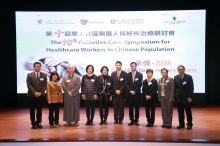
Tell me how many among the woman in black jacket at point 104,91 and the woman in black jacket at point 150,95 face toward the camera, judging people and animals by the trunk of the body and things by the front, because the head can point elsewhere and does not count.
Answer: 2

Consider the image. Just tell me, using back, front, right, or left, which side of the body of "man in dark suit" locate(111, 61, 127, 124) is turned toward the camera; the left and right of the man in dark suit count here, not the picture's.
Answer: front

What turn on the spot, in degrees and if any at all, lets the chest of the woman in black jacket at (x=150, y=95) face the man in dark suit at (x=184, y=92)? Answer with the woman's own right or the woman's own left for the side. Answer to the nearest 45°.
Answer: approximately 90° to the woman's own left

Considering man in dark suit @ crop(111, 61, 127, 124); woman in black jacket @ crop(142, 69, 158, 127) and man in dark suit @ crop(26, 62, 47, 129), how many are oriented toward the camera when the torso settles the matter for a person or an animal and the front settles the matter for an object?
3

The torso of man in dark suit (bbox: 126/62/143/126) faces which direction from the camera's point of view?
toward the camera

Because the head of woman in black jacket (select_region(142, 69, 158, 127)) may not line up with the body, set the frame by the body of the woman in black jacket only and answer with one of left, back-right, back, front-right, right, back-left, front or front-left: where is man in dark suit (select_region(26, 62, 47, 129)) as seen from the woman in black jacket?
right

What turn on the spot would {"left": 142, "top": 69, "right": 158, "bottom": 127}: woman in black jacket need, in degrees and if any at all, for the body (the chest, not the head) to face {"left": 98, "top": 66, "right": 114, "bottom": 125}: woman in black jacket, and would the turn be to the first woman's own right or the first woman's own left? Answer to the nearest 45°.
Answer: approximately 90° to the first woman's own right

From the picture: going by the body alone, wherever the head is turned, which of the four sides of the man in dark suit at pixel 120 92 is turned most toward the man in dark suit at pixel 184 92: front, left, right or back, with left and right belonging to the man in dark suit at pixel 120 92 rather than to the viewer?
left

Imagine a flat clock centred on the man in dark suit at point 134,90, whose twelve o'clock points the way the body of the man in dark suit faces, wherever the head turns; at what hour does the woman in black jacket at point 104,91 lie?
The woman in black jacket is roughly at 3 o'clock from the man in dark suit.

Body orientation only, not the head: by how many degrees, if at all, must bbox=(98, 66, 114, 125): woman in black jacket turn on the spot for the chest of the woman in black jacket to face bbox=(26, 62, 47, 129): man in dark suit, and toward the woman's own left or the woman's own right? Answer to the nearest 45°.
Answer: approximately 90° to the woman's own right

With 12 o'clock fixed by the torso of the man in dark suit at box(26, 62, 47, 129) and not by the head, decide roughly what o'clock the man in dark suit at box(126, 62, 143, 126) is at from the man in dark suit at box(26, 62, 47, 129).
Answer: the man in dark suit at box(126, 62, 143, 126) is roughly at 9 o'clock from the man in dark suit at box(26, 62, 47, 129).

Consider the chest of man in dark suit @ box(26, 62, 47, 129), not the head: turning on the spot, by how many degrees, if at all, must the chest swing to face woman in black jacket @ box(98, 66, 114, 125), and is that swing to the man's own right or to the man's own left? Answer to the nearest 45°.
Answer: approximately 90° to the man's own left

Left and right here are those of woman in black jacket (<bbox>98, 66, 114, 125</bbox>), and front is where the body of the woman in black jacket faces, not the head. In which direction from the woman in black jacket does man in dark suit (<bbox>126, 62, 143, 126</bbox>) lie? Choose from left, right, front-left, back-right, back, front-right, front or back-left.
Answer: left

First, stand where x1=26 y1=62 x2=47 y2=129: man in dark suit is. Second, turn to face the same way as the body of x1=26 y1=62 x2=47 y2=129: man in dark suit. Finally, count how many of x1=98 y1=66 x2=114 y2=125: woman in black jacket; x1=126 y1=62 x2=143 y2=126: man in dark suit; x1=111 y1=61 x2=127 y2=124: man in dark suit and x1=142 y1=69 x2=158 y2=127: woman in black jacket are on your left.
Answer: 4
